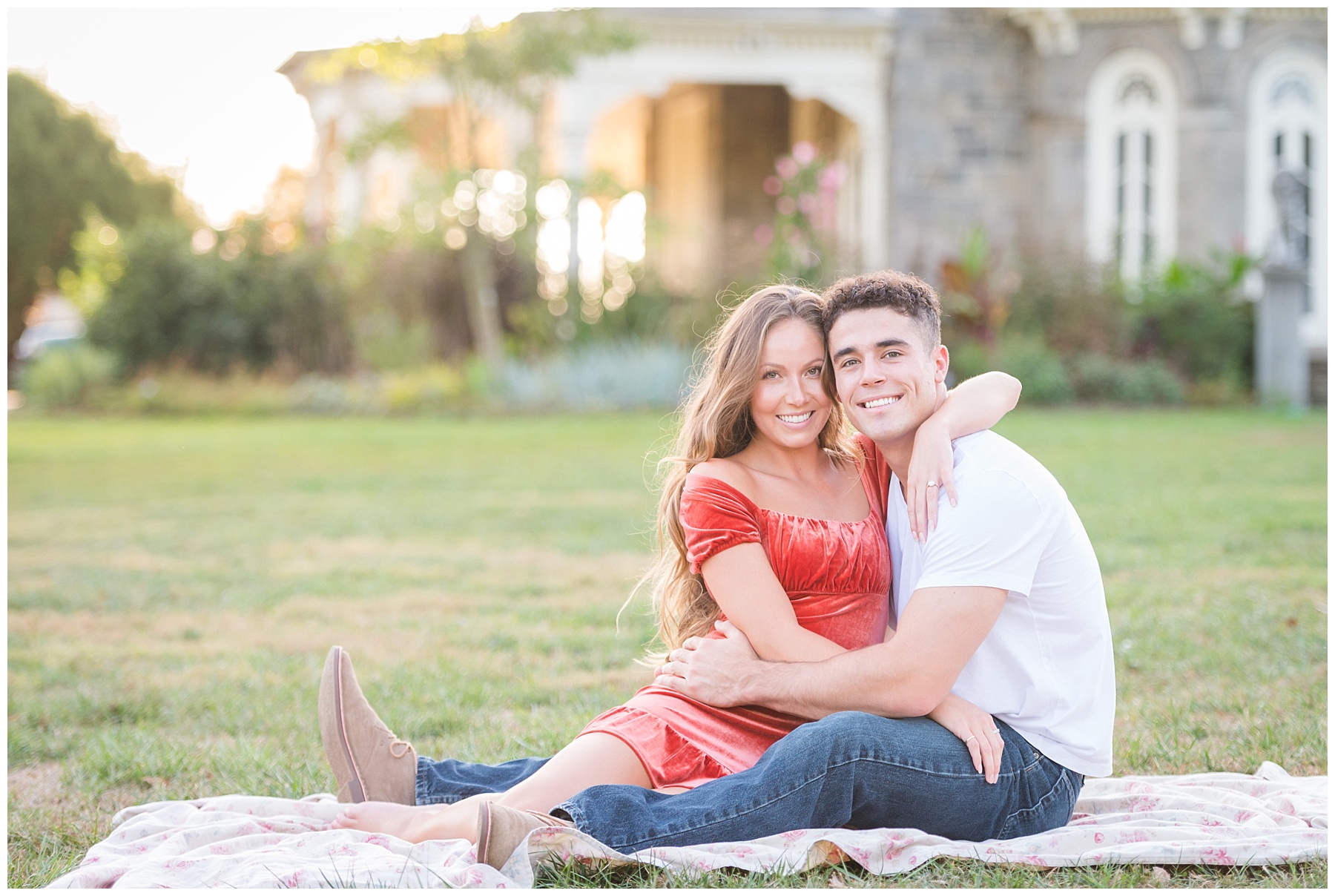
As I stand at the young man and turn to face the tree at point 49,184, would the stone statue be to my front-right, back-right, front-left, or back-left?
front-right

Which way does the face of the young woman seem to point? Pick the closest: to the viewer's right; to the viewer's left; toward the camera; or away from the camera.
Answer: toward the camera

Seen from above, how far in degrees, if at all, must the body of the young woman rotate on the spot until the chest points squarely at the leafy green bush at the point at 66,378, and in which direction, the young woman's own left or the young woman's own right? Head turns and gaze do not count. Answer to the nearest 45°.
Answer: approximately 180°

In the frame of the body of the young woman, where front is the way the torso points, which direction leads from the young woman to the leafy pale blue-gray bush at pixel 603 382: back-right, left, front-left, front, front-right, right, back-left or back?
back-left

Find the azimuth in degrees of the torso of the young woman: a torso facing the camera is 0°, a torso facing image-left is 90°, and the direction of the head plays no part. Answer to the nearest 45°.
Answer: approximately 315°

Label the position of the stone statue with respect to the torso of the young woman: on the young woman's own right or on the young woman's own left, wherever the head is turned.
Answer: on the young woman's own left

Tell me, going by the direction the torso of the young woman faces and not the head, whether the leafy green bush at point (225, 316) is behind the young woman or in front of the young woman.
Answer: behind

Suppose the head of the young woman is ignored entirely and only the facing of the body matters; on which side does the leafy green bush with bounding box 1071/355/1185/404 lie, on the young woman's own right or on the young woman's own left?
on the young woman's own left

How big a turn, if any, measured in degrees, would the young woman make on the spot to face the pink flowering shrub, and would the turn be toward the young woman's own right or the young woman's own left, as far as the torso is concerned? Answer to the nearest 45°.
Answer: approximately 135° to the young woman's own left

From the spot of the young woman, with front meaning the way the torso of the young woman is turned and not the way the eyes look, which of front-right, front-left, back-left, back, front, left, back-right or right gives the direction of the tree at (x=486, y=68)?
back-left

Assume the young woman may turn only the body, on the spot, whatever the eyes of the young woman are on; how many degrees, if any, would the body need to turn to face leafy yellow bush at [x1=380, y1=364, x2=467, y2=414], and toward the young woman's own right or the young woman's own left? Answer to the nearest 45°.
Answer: approximately 135° to the young woman's own left

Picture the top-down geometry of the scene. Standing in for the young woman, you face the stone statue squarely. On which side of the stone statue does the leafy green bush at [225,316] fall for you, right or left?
left

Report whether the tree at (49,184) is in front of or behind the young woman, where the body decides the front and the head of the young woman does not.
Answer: behind
